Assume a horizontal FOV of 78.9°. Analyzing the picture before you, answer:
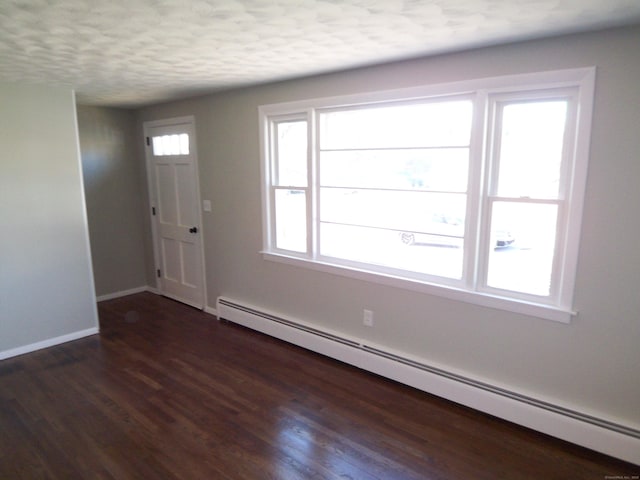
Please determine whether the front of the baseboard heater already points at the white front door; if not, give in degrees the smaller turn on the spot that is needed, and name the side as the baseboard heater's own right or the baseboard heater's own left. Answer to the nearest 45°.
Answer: approximately 90° to the baseboard heater's own right

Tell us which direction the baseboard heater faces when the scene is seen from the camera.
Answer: facing the viewer and to the left of the viewer
